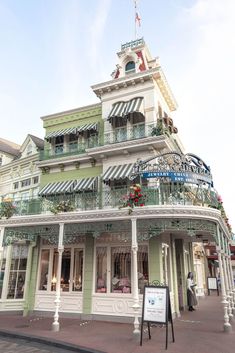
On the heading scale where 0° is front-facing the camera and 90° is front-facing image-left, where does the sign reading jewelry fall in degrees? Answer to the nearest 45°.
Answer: approximately 0°

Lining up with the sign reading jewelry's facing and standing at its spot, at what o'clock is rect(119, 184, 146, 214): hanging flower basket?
The hanging flower basket is roughly at 2 o'clock from the sign reading jewelry.

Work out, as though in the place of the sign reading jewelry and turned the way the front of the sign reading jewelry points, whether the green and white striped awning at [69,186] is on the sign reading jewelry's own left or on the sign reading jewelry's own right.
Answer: on the sign reading jewelry's own right

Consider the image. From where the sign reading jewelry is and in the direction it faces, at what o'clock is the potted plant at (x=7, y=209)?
The potted plant is roughly at 3 o'clock from the sign reading jewelry.

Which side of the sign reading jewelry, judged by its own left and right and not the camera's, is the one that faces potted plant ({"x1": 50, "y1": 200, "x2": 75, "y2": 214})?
right
